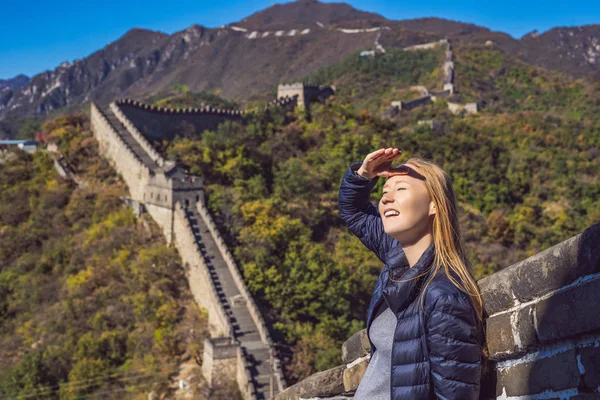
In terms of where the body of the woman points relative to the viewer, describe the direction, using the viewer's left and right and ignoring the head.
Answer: facing the viewer and to the left of the viewer

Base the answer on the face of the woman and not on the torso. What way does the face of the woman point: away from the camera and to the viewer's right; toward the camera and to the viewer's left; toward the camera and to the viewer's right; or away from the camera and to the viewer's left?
toward the camera and to the viewer's left
